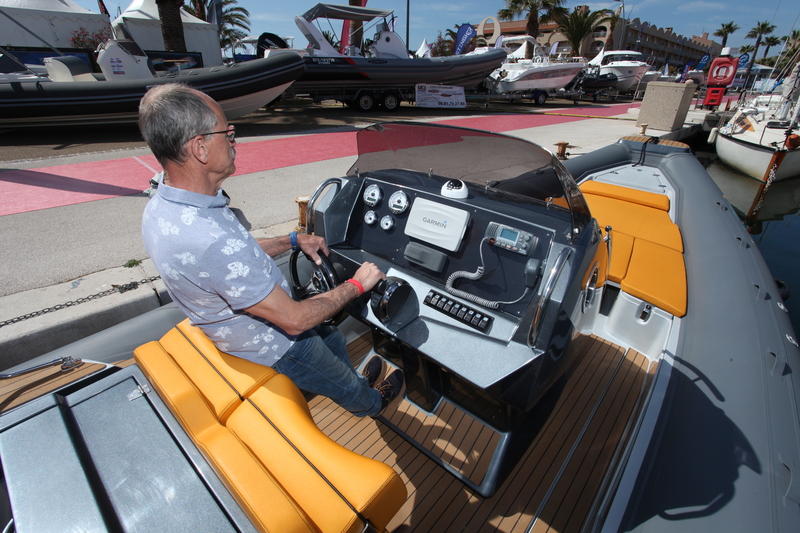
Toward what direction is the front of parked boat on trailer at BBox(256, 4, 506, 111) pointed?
to the viewer's right

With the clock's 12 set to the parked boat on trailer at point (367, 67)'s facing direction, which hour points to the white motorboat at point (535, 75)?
The white motorboat is roughly at 11 o'clock from the parked boat on trailer.

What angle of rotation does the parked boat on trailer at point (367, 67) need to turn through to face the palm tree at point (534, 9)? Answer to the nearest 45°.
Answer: approximately 45° to its left

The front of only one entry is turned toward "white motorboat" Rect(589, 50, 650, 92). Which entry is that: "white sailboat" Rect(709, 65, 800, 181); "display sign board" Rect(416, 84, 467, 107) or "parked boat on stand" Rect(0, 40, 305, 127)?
the parked boat on stand

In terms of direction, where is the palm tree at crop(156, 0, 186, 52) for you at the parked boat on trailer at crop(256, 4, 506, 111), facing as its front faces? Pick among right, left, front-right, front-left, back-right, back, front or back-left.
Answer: back

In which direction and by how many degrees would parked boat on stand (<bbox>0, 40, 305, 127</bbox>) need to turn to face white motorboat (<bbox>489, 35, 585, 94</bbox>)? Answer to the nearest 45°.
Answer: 0° — it already faces it

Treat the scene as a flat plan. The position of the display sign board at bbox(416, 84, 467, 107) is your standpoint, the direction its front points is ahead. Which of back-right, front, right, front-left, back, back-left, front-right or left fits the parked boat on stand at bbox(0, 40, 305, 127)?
front-right

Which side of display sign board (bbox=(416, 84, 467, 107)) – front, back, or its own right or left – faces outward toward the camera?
front

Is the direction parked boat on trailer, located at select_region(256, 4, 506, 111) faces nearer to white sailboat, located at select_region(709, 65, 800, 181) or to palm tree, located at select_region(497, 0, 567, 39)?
the white sailboat

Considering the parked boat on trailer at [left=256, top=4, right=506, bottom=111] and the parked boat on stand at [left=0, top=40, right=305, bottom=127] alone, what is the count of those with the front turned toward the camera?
0

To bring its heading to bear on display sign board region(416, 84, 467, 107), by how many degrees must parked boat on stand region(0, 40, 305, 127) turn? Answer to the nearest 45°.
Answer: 0° — it already faces it

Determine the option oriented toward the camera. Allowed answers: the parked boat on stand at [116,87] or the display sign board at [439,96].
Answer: the display sign board

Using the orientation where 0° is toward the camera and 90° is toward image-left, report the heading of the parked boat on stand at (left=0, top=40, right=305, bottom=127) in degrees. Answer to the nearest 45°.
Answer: approximately 270°

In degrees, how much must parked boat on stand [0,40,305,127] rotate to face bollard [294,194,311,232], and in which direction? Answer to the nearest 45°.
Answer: approximately 90° to its right
